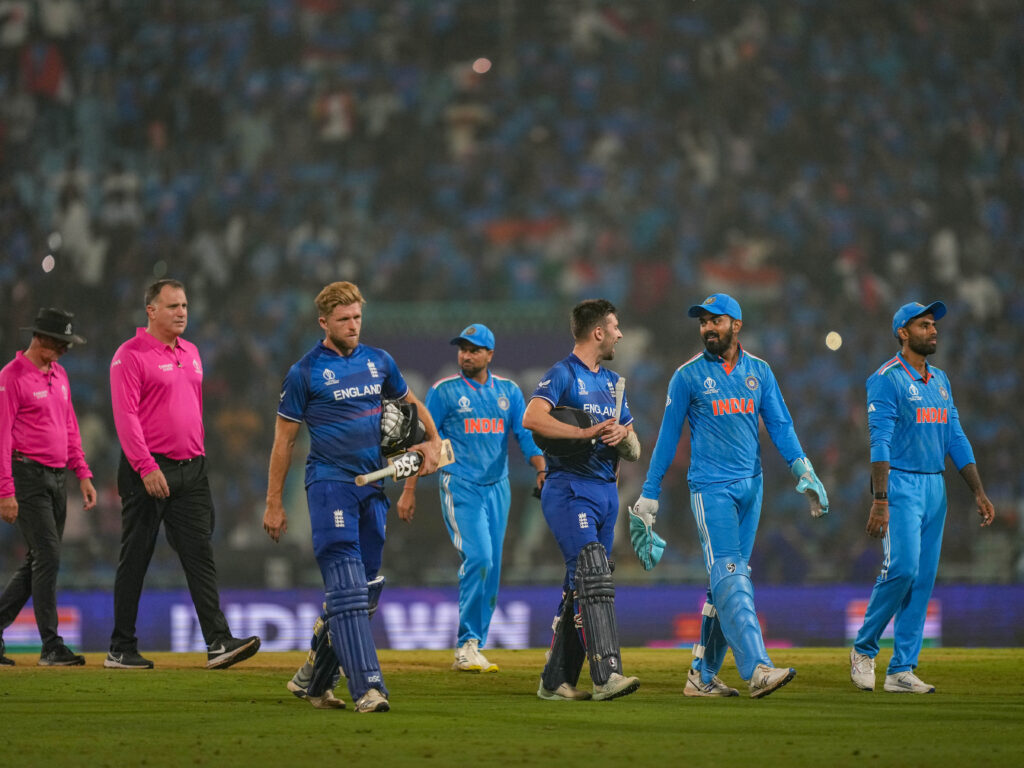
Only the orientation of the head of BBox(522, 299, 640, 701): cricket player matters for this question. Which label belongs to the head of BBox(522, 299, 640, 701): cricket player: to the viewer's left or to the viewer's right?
to the viewer's right

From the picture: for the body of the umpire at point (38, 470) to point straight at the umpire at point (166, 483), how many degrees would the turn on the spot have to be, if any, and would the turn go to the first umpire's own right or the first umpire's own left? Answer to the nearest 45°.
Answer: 0° — they already face them

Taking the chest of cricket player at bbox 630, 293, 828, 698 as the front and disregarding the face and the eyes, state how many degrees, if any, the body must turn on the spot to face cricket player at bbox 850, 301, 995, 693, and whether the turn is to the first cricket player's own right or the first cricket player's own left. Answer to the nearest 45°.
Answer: approximately 90° to the first cricket player's own left

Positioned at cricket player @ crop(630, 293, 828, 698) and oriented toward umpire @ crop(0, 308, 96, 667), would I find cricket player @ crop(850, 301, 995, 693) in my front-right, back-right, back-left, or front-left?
back-right

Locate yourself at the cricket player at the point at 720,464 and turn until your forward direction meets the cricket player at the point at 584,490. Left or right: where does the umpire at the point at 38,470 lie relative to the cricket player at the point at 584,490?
right

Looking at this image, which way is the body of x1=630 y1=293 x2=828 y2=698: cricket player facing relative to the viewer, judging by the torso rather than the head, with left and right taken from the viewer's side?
facing the viewer and to the right of the viewer

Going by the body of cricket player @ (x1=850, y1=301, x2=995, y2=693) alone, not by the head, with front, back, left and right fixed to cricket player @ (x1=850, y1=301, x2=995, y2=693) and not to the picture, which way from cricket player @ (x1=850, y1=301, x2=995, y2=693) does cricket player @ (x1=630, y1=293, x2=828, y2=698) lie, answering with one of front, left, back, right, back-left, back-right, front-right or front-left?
right

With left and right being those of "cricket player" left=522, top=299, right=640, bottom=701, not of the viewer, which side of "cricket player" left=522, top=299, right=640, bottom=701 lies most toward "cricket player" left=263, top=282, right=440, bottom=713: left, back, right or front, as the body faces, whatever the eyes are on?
right

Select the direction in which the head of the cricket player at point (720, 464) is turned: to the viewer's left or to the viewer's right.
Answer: to the viewer's left

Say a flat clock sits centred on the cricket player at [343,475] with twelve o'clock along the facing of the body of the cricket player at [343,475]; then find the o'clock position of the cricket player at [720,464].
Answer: the cricket player at [720,464] is roughly at 10 o'clock from the cricket player at [343,475].
